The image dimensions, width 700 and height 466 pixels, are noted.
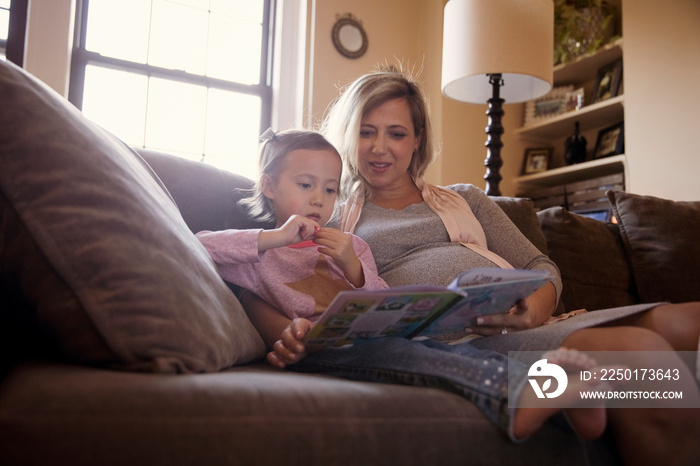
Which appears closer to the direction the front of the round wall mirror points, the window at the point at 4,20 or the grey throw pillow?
the grey throw pillow

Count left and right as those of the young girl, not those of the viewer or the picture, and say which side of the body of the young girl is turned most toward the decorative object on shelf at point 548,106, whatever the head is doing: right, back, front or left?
left

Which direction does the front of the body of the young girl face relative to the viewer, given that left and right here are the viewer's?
facing the viewer and to the right of the viewer

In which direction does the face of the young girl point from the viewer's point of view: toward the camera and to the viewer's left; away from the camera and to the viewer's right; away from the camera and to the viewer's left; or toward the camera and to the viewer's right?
toward the camera and to the viewer's right

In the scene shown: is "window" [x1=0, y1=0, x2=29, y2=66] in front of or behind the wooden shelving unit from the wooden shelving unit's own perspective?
in front

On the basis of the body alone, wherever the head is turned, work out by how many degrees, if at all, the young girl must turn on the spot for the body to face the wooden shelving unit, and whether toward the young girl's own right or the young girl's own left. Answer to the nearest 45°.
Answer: approximately 90° to the young girl's own left

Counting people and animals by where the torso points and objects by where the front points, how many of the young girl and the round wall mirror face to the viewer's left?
0

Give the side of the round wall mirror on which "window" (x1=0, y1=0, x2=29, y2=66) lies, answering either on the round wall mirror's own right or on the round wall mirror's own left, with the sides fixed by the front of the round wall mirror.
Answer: on the round wall mirror's own right

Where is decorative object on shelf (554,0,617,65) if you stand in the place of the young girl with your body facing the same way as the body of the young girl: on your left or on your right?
on your left

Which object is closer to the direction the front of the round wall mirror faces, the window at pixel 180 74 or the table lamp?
the table lamp

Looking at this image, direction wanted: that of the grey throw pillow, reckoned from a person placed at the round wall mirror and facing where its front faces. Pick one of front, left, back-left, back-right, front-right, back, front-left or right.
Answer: front-right
